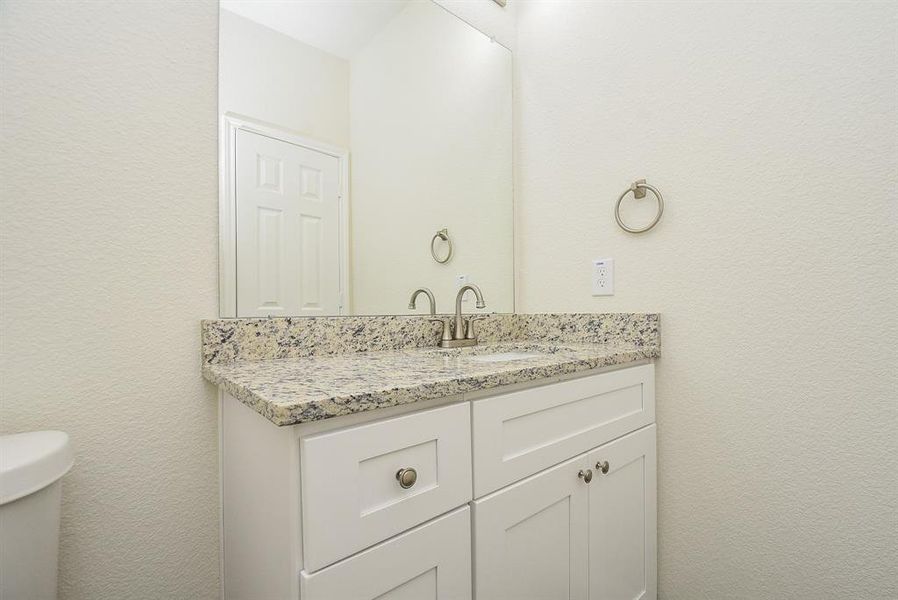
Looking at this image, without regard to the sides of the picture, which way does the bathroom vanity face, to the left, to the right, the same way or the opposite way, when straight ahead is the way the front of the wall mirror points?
the same way

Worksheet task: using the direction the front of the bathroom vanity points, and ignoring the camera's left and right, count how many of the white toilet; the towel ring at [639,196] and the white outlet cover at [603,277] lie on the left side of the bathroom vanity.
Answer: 2

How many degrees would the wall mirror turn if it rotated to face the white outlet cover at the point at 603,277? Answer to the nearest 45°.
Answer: approximately 45° to its left

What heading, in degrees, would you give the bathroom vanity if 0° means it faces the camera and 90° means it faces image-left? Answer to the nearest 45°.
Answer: approximately 315°

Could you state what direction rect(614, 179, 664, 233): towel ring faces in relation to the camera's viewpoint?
facing the viewer and to the left of the viewer

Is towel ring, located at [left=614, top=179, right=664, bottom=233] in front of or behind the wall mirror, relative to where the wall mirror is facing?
in front

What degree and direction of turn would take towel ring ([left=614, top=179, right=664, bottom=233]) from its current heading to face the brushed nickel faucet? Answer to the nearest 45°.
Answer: approximately 45° to its right

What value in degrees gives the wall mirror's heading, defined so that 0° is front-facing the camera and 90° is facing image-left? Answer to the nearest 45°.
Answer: approximately 315°

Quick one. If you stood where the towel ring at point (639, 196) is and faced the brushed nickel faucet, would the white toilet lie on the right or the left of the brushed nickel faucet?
left
